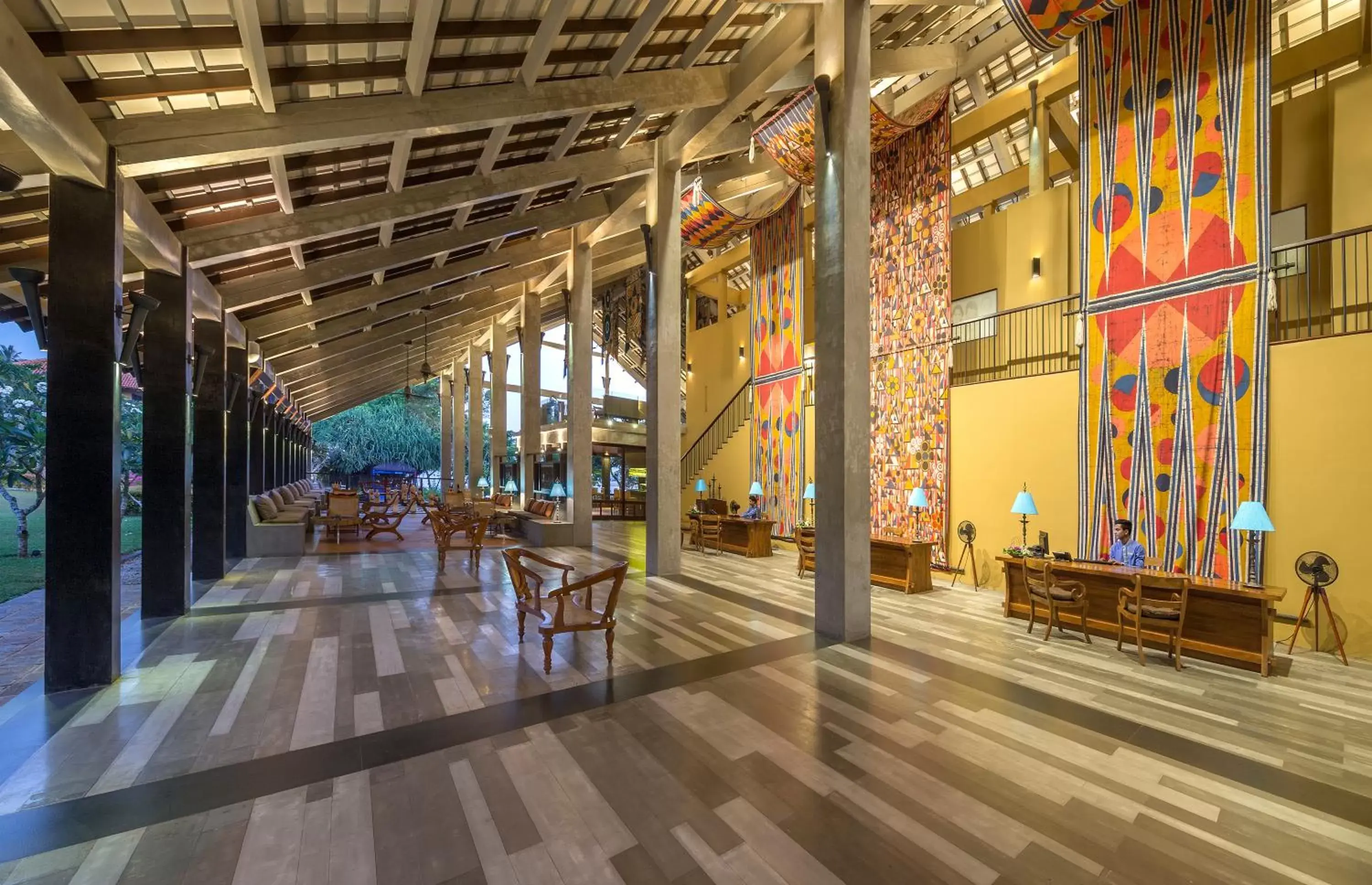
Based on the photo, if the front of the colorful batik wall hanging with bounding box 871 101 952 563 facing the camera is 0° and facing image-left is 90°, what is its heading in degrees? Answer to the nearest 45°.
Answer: approximately 45°

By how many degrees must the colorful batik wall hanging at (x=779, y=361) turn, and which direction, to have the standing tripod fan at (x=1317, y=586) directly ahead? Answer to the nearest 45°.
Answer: approximately 90° to its left

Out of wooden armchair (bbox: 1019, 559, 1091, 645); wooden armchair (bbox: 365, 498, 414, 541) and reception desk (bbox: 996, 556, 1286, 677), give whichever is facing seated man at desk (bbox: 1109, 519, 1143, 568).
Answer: wooden armchair (bbox: 1019, 559, 1091, 645)

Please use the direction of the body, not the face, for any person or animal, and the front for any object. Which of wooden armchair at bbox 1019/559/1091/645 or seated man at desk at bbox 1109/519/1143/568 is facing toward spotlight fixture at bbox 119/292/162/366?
the seated man at desk

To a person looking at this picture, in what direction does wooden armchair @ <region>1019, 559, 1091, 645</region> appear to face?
facing away from the viewer and to the right of the viewer

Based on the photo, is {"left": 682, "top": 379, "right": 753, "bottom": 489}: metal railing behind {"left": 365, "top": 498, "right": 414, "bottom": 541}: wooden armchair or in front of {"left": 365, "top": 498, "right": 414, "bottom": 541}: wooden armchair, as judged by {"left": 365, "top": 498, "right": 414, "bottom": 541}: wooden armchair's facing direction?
behind

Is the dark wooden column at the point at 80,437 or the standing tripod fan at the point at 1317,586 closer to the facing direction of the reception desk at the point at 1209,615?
the dark wooden column

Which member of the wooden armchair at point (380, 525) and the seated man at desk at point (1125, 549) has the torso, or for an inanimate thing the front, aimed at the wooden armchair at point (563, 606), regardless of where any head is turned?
the seated man at desk

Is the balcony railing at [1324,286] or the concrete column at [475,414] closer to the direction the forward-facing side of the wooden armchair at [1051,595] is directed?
the balcony railing

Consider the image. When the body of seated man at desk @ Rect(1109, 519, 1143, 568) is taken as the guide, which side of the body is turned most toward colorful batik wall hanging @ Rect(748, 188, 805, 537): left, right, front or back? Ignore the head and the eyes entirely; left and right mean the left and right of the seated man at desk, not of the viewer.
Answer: right

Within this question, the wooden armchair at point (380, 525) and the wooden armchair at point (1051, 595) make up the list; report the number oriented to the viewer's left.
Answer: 1

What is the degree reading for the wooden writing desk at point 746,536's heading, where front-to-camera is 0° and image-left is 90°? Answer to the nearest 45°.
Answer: approximately 45°
